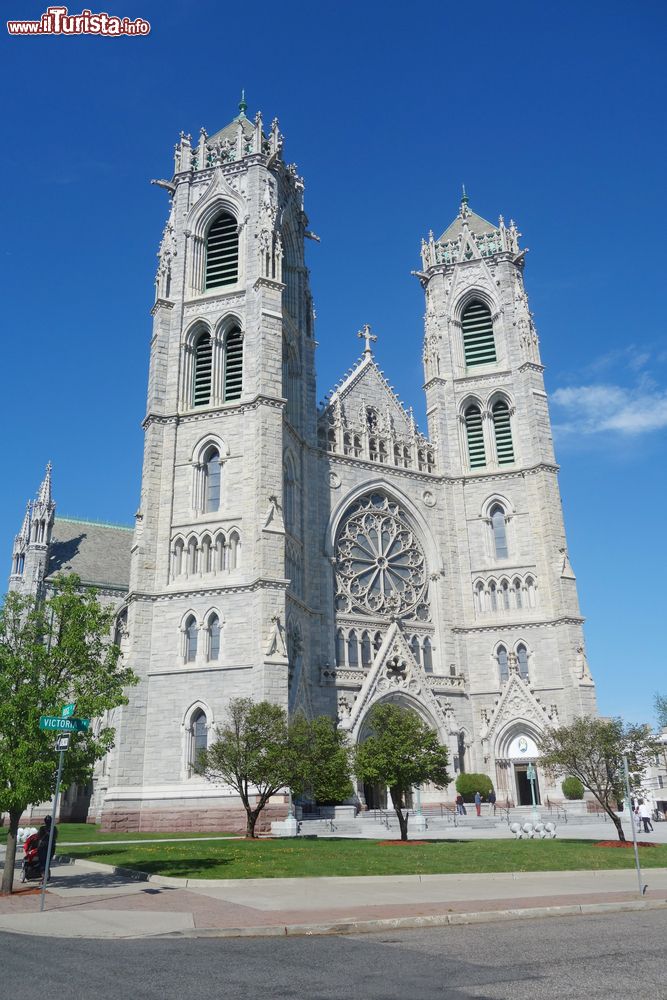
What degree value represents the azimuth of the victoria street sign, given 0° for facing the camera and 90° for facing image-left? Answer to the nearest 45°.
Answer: approximately 0°

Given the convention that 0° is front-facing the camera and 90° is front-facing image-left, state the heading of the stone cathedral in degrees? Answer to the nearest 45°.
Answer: approximately 315°

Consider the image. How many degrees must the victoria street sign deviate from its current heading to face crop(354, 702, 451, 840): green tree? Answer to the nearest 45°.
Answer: approximately 135° to its left

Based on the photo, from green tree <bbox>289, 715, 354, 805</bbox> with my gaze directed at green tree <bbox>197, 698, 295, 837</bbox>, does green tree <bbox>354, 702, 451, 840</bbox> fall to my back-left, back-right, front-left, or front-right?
front-left

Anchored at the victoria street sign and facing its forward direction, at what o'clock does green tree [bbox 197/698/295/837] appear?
The green tree is roughly at 7 o'clock from the victoria street sign.

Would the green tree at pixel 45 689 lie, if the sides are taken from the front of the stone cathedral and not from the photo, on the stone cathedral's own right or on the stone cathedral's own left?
on the stone cathedral's own right

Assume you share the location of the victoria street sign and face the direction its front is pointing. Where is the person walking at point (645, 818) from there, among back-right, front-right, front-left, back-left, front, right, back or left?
back-left

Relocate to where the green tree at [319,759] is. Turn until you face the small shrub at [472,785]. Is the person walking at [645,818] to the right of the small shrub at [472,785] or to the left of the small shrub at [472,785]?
right

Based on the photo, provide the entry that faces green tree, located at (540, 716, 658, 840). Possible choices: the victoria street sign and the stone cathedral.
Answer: the stone cathedral

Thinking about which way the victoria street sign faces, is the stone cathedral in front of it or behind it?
behind

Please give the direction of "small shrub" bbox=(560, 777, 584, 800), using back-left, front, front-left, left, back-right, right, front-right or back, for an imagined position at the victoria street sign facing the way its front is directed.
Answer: back-left
